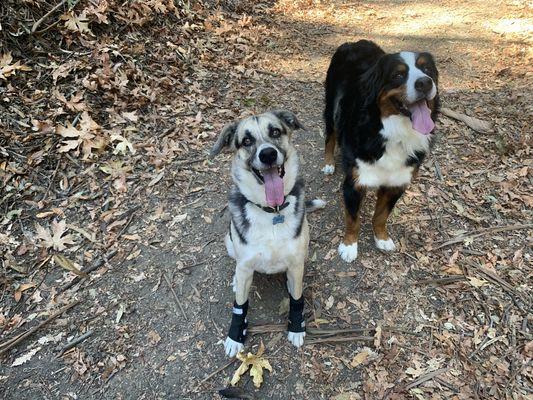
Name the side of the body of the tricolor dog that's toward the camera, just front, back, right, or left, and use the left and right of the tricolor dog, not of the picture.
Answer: front

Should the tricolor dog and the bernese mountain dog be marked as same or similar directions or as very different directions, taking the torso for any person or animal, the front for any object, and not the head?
same or similar directions

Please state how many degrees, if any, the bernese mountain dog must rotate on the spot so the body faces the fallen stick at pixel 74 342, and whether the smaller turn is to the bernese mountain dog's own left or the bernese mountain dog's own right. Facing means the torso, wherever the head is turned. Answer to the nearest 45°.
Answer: approximately 90° to the bernese mountain dog's own right

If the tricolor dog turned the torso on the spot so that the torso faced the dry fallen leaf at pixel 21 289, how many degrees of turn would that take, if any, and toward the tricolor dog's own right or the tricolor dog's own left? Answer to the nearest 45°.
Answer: approximately 90° to the tricolor dog's own right

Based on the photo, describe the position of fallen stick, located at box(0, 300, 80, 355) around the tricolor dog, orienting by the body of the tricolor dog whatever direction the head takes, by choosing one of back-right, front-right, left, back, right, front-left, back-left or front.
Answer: right

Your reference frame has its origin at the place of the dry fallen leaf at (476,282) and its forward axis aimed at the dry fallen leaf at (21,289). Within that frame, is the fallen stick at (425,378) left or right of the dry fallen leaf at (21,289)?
left

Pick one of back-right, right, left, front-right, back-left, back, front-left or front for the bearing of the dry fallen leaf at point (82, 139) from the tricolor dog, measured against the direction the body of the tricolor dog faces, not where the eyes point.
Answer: back-right

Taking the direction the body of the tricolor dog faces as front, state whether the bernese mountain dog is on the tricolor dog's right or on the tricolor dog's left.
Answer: on the tricolor dog's left

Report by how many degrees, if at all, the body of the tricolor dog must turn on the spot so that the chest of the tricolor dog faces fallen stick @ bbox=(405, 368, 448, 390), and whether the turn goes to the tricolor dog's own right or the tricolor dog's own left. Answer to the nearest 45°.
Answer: approximately 45° to the tricolor dog's own left

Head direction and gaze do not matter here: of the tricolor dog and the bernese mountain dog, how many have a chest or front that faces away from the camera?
0
